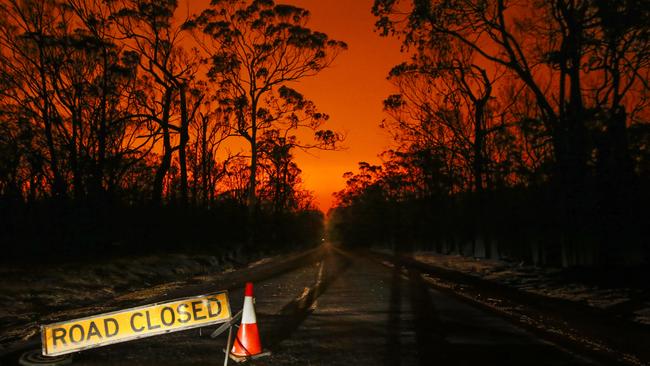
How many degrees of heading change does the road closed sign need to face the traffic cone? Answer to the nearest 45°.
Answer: approximately 90° to its left

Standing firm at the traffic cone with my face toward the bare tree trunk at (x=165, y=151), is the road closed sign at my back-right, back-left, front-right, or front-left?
front-left

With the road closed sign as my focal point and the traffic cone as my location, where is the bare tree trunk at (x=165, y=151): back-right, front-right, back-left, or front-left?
front-right

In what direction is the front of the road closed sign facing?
toward the camera

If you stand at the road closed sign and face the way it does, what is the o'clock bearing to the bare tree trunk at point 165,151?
The bare tree trunk is roughly at 6 o'clock from the road closed sign.

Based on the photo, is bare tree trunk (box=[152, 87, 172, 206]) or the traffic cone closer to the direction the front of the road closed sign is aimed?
the traffic cone
